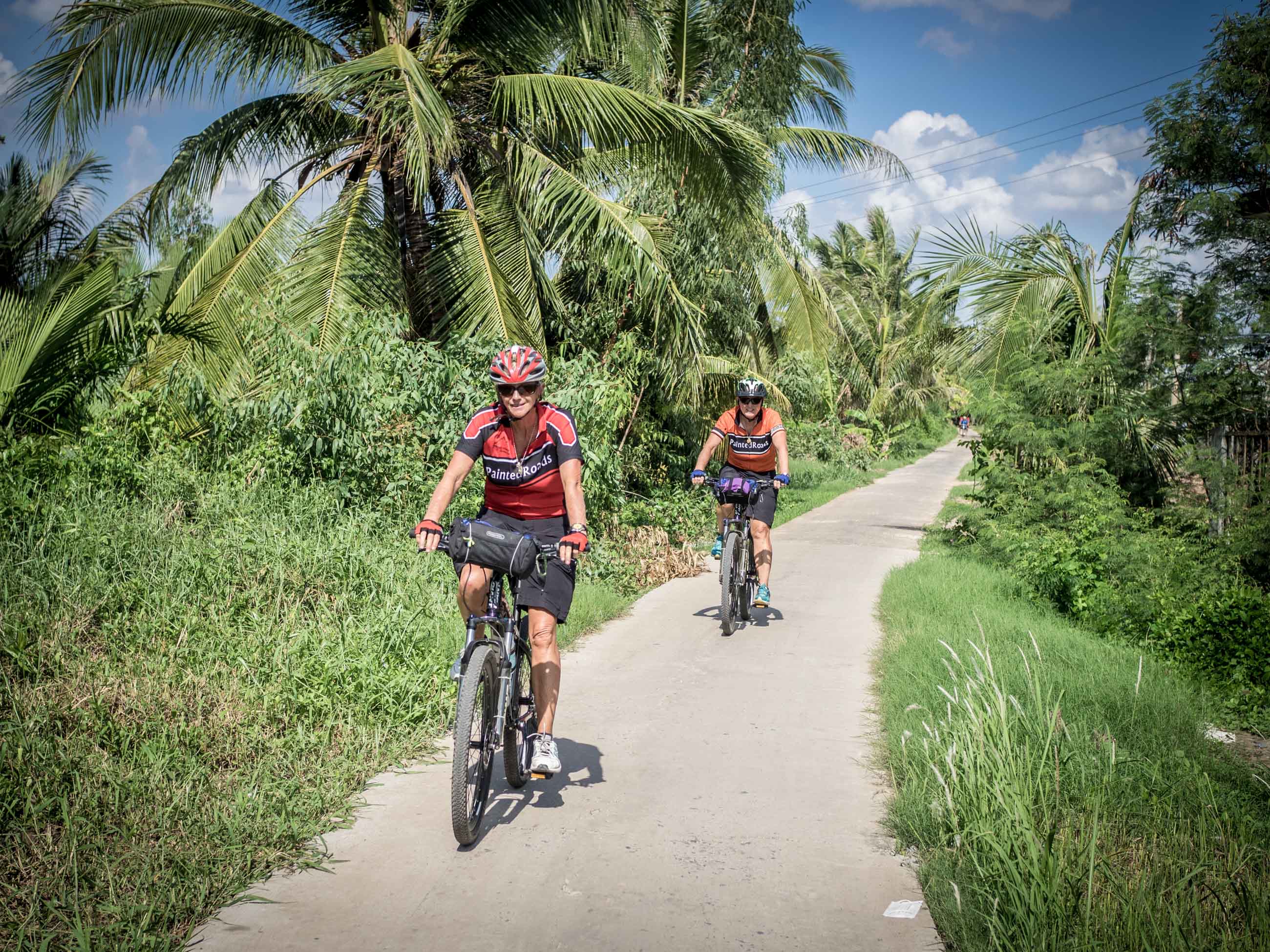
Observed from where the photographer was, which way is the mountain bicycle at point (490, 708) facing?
facing the viewer

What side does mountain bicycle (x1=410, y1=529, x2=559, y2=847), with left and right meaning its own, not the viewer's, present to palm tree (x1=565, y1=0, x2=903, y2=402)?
back

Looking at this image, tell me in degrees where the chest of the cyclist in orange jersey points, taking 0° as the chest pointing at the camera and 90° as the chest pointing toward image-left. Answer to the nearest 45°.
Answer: approximately 0°

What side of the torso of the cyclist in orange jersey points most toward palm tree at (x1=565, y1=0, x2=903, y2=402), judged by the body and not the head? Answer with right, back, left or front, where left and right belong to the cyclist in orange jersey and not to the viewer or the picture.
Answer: back

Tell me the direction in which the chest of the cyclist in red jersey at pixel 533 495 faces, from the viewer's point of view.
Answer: toward the camera

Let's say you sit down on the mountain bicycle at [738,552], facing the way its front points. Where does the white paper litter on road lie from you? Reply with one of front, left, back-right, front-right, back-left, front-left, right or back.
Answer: front

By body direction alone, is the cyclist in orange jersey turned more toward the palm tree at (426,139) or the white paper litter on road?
the white paper litter on road

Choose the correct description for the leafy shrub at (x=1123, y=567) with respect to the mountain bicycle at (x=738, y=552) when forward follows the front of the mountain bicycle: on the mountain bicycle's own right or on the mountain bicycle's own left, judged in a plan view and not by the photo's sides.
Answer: on the mountain bicycle's own left

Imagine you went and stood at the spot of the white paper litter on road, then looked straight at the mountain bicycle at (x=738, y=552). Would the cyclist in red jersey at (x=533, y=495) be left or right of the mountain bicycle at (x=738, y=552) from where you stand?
left

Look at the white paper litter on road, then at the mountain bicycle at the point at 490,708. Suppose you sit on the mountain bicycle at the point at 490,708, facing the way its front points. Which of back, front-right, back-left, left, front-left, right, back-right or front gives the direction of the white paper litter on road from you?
front-left
